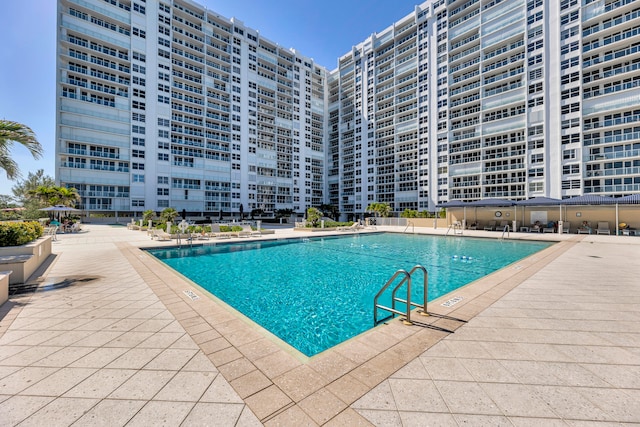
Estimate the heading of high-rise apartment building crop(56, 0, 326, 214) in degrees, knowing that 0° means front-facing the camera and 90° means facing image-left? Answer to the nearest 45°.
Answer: approximately 315°

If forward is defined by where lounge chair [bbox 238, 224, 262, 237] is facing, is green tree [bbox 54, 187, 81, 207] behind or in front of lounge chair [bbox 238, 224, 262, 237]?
behind

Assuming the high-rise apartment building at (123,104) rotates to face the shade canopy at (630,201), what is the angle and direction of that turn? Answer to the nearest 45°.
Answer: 0° — it already faces it
